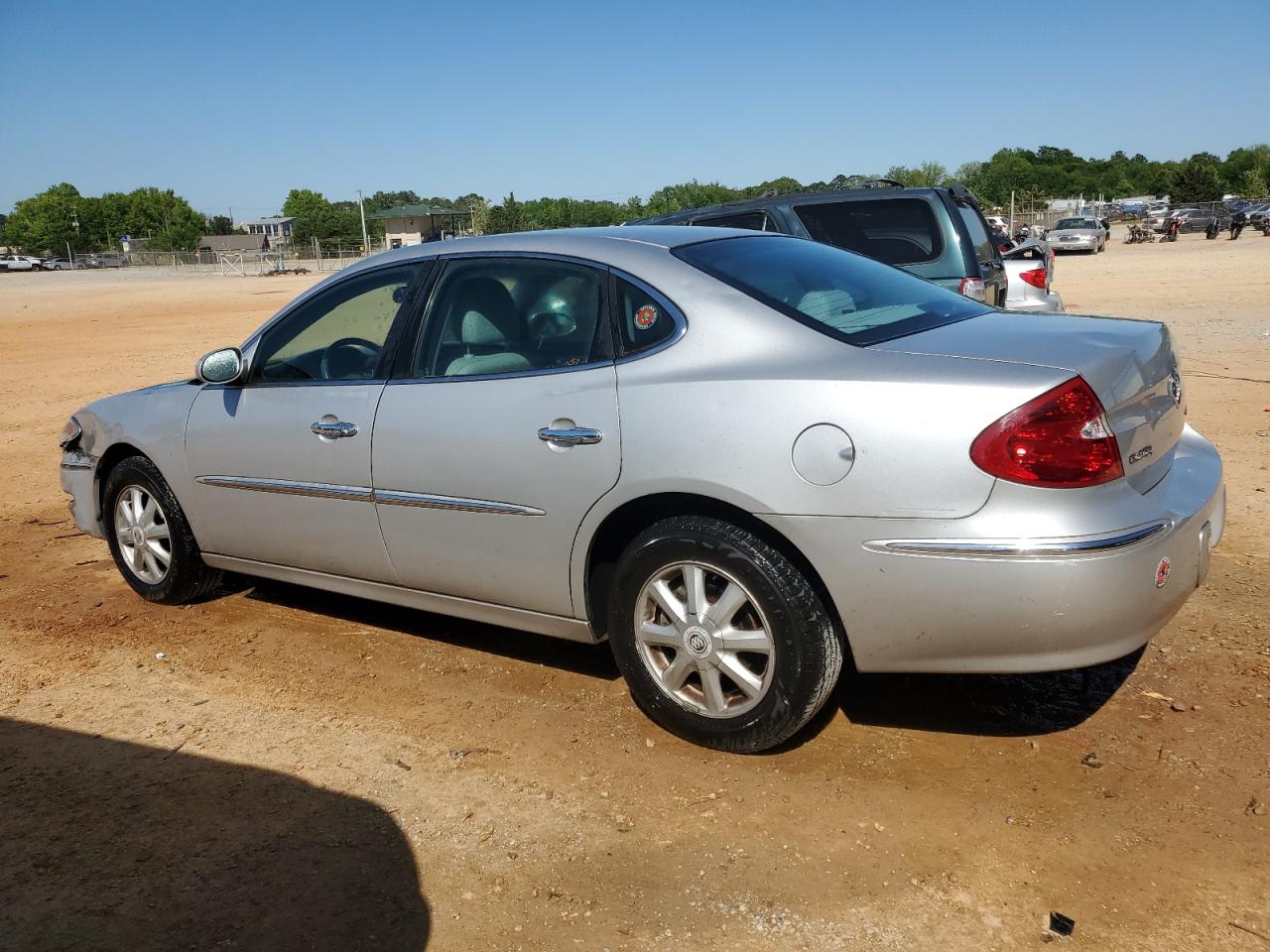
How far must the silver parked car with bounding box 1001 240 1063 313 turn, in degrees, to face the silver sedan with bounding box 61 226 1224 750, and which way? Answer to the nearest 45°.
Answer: approximately 135° to its left

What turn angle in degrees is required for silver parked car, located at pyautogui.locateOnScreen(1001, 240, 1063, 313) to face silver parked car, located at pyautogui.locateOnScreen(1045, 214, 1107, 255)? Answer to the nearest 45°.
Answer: approximately 45° to its right

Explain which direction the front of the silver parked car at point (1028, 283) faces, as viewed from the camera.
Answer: facing away from the viewer and to the left of the viewer

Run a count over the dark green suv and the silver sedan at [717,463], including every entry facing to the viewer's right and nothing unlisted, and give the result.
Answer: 0

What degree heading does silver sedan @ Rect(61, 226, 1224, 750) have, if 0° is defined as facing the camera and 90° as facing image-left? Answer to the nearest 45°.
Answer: approximately 135°

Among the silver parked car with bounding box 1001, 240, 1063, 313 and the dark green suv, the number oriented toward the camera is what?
0

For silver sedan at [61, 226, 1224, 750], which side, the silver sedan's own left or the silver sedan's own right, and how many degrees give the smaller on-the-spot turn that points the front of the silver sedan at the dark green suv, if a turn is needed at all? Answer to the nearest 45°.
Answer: approximately 45° to the silver sedan's own right

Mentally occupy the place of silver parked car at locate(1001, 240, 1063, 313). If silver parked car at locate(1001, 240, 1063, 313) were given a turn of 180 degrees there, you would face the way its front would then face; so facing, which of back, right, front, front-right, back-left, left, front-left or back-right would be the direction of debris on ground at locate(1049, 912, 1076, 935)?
front-right

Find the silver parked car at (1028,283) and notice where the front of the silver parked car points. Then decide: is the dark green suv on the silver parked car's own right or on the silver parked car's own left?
on the silver parked car's own left

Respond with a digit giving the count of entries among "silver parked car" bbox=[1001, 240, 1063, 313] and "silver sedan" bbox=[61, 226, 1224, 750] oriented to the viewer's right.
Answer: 0

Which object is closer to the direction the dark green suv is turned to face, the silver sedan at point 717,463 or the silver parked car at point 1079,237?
the silver parked car

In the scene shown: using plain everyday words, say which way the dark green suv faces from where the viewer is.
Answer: facing away from the viewer and to the left of the viewer
